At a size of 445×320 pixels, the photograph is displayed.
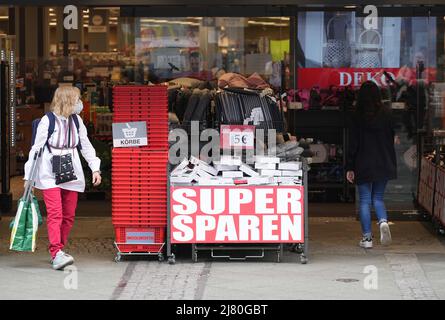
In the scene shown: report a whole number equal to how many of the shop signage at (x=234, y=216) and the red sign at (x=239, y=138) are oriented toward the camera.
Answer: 2

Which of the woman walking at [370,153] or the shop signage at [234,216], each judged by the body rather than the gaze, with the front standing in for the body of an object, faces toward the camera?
the shop signage

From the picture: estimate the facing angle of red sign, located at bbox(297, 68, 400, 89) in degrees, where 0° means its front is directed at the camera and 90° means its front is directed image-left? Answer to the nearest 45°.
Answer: approximately 0°

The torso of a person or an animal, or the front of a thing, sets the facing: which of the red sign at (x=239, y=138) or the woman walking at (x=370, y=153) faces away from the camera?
the woman walking

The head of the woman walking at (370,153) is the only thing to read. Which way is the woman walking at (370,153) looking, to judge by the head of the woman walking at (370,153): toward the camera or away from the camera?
away from the camera

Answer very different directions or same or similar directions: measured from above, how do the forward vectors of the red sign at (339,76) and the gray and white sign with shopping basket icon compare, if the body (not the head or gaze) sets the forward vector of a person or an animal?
same or similar directions

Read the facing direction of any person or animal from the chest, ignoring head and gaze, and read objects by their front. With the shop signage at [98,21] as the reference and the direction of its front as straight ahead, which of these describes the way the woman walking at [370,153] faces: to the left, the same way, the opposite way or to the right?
the opposite way

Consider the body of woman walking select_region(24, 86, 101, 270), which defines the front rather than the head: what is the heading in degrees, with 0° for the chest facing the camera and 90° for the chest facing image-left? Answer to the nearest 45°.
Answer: approximately 315°

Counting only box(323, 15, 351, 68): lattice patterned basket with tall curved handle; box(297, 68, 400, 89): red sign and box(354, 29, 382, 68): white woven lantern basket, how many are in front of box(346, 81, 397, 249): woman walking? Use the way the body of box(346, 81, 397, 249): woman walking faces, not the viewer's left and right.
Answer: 3

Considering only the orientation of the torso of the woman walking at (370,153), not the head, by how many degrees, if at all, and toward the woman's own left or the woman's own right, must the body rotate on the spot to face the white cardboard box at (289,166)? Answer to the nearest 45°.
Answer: approximately 135° to the woman's own left

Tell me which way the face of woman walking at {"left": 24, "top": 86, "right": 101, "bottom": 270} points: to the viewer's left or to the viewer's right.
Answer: to the viewer's right

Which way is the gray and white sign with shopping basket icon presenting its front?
toward the camera

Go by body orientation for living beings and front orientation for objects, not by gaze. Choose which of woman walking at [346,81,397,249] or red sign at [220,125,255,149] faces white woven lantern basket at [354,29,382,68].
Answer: the woman walking

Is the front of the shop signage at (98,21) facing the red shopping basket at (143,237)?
yes

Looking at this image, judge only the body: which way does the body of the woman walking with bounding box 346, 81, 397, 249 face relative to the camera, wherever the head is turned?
away from the camera

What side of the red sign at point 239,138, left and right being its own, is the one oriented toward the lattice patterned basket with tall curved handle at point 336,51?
back

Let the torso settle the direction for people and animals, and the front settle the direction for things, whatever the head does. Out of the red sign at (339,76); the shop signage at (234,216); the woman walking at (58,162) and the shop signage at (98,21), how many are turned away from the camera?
0
